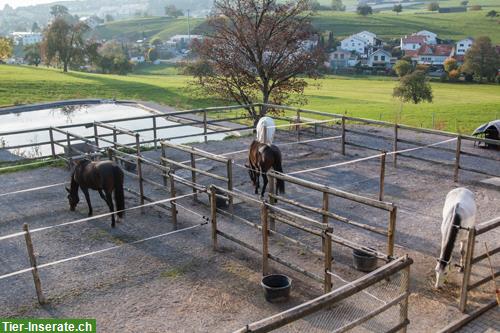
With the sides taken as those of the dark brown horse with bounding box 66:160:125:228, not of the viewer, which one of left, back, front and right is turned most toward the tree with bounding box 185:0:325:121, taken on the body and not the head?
right

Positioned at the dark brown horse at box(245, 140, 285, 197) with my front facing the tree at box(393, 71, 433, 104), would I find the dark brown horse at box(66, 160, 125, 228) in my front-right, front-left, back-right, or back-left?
back-left

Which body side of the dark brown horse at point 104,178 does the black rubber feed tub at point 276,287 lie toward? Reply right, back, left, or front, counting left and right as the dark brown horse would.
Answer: back

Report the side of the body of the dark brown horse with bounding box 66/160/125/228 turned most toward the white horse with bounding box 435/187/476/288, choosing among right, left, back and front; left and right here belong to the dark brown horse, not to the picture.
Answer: back

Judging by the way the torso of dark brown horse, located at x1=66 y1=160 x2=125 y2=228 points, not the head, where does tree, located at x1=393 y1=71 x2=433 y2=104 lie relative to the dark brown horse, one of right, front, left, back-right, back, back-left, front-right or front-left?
right

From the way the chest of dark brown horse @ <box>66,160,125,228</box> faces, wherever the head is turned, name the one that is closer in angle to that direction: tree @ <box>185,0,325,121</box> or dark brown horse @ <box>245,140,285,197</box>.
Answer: the tree

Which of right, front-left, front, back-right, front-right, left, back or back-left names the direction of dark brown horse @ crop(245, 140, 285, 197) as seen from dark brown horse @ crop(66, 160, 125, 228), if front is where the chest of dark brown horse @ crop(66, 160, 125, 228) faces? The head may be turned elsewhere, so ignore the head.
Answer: back-right

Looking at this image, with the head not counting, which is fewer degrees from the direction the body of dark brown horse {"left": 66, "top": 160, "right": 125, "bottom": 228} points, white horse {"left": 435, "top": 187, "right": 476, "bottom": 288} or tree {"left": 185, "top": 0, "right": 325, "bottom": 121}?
the tree

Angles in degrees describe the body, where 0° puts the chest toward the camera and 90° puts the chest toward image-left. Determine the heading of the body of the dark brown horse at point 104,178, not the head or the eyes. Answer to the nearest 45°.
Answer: approximately 135°
